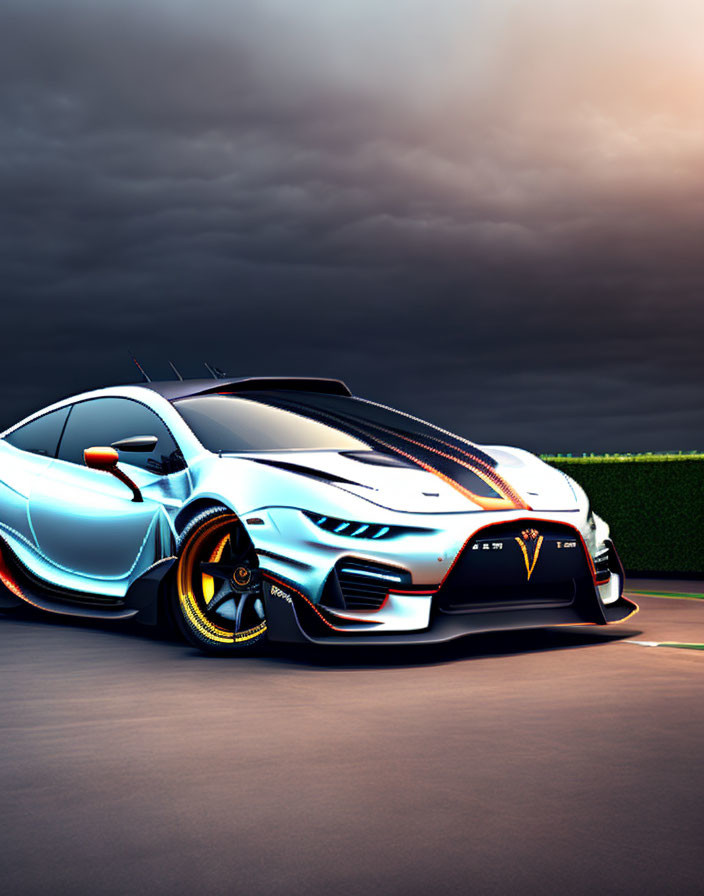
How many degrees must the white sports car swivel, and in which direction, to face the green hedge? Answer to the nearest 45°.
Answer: approximately 90° to its left

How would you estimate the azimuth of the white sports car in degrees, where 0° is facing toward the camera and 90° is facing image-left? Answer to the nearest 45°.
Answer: approximately 315°
